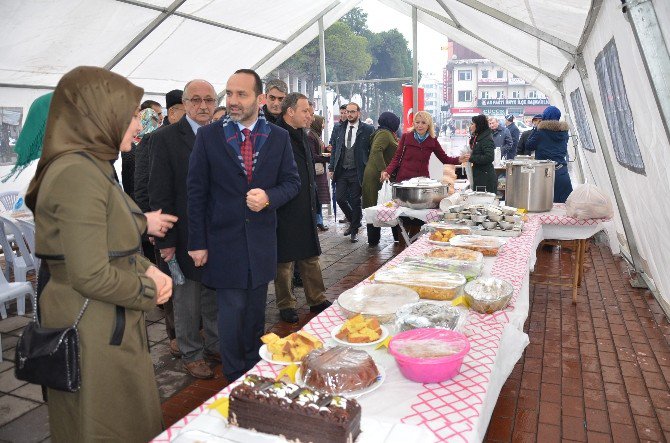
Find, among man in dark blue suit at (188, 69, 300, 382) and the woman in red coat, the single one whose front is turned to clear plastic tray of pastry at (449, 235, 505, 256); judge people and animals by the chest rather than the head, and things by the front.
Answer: the woman in red coat

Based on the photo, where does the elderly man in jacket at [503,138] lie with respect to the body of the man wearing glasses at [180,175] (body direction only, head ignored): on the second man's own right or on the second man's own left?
on the second man's own left

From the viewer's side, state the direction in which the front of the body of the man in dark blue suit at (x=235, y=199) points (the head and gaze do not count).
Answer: toward the camera

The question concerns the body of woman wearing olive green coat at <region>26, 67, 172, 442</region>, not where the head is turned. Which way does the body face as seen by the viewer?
to the viewer's right

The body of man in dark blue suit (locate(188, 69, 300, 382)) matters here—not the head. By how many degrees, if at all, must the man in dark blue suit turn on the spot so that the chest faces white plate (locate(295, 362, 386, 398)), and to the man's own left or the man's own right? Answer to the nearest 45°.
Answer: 0° — they already face it

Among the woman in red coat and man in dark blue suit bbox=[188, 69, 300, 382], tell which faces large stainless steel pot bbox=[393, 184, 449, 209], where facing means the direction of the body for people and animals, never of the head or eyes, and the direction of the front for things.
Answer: the woman in red coat

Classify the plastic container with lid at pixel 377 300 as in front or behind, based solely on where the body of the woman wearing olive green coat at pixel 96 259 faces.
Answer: in front

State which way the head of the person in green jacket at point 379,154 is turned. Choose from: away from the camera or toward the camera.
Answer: away from the camera

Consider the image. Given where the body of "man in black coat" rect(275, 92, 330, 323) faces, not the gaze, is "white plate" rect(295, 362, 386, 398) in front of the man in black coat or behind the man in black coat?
in front

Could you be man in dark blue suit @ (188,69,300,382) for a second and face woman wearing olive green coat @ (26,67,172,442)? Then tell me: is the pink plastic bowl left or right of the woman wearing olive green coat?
left

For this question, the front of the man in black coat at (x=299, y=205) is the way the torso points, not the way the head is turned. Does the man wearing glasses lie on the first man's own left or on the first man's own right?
on the first man's own right

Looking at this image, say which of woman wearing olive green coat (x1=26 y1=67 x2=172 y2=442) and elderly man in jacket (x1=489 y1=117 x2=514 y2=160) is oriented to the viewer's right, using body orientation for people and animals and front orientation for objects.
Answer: the woman wearing olive green coat
